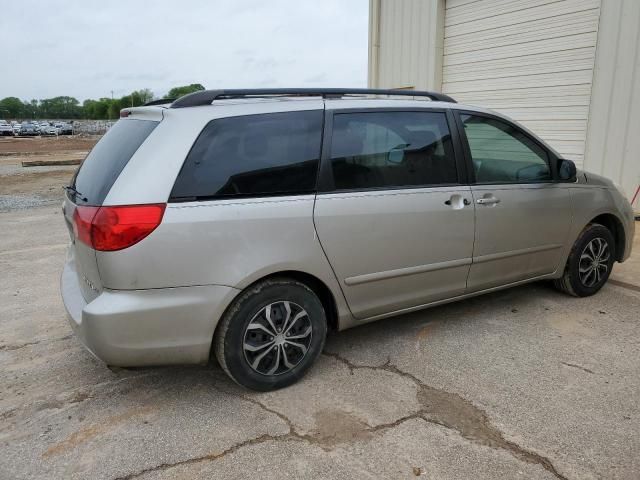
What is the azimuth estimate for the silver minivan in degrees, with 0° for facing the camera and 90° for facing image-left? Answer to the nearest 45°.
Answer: approximately 225°

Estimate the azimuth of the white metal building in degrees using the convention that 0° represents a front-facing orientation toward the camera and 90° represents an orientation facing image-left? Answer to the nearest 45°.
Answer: approximately 45°

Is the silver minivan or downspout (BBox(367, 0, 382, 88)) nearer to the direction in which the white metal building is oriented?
the silver minivan

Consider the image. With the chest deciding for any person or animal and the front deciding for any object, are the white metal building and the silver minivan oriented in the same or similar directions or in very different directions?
very different directions

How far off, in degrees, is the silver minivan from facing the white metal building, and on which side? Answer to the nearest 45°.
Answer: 0° — it already faces it

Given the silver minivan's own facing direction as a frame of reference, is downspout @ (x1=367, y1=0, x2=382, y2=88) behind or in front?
in front
